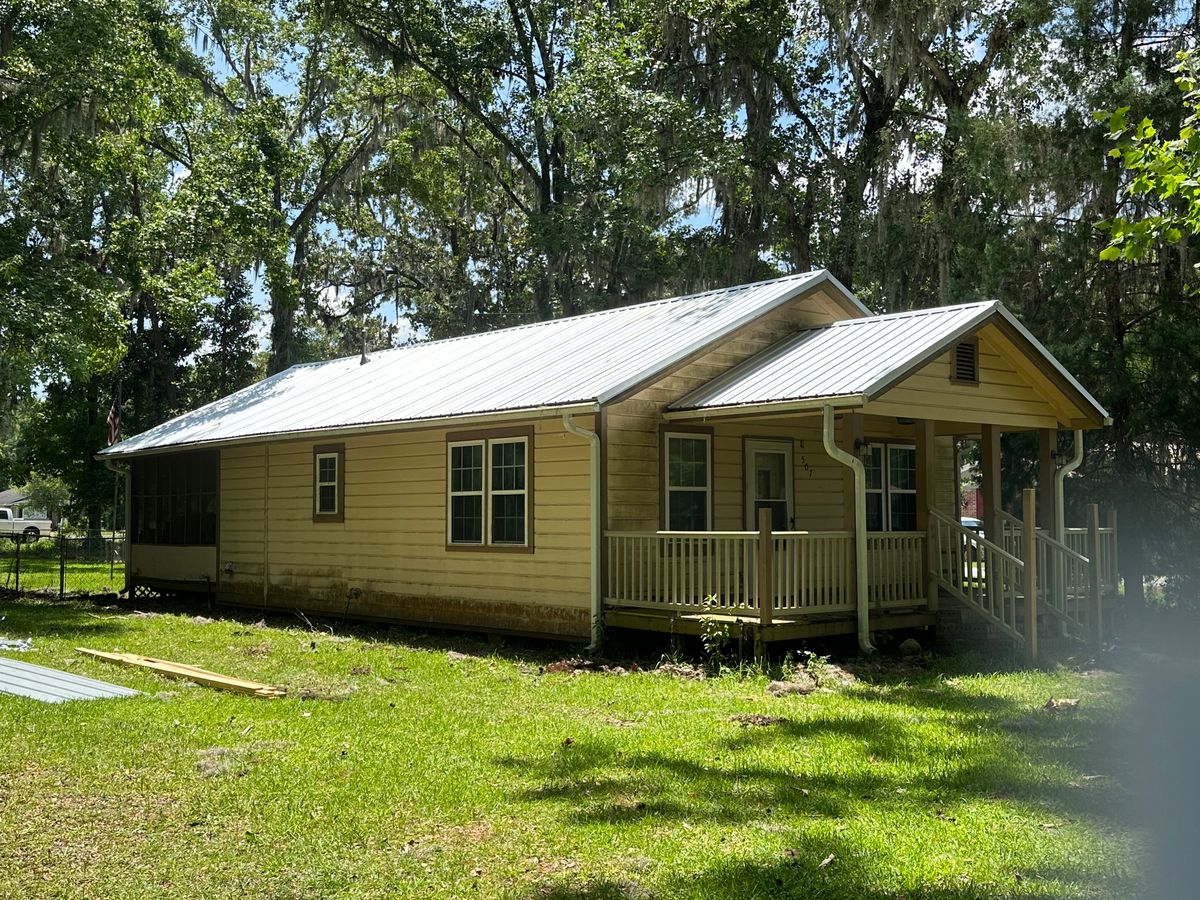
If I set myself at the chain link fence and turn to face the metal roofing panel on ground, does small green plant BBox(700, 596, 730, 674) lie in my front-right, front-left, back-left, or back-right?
front-left

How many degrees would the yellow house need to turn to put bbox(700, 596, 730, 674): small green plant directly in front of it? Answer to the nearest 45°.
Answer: approximately 45° to its right

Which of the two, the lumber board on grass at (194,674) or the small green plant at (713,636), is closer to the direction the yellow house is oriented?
the small green plant

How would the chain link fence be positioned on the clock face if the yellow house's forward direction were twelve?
The chain link fence is roughly at 6 o'clock from the yellow house.

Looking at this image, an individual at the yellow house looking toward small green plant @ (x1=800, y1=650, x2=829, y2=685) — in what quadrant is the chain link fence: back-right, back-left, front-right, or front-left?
back-right

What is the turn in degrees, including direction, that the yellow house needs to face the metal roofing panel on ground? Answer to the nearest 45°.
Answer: approximately 90° to its right

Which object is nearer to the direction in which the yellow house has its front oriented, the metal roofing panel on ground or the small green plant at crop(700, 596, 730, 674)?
the small green plant

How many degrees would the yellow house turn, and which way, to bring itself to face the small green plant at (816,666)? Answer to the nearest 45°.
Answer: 0° — it already faces it

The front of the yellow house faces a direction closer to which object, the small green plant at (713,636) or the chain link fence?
the small green plant

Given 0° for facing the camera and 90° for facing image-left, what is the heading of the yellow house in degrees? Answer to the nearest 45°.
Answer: approximately 315°

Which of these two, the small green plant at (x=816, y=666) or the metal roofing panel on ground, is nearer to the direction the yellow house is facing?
the small green plant
